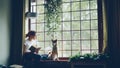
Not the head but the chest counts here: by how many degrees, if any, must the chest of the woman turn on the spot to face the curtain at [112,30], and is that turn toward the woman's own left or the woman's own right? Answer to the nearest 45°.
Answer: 0° — they already face it

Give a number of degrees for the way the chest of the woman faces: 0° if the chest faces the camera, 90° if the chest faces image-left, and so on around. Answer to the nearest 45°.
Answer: approximately 315°
